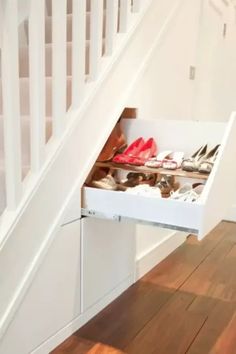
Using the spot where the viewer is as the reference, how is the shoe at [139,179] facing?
facing to the left of the viewer

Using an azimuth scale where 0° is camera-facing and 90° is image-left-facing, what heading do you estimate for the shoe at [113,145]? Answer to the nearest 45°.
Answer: approximately 45°

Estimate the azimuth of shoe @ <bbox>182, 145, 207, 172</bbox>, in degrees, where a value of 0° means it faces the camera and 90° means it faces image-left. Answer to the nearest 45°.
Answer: approximately 45°
